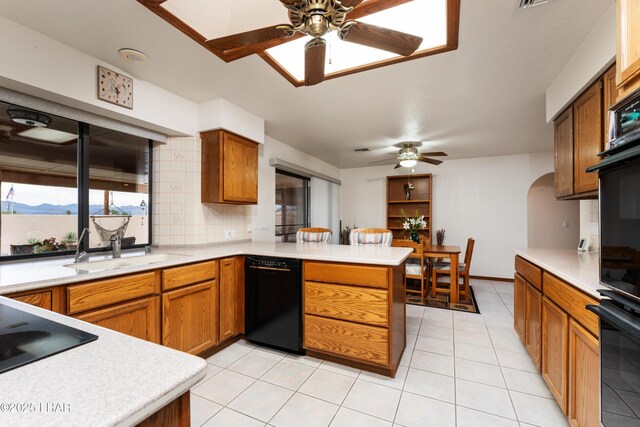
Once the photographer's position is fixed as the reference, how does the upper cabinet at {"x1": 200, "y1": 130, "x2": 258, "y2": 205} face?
facing the viewer and to the right of the viewer

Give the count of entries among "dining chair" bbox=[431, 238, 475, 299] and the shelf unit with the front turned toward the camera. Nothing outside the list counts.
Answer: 1

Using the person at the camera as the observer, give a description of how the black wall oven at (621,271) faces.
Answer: facing the viewer and to the left of the viewer

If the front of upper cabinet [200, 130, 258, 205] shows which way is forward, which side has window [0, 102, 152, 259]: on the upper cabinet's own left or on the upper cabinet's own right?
on the upper cabinet's own right

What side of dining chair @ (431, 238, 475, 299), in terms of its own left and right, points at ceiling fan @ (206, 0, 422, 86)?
left

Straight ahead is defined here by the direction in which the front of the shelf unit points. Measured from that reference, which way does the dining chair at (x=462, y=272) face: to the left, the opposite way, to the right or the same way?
to the right

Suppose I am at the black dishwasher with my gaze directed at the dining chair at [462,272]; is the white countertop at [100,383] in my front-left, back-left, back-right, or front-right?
back-right

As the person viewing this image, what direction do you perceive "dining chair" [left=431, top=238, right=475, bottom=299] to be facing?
facing to the left of the viewer

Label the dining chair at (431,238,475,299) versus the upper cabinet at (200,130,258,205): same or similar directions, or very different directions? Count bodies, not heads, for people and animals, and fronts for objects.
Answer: very different directions

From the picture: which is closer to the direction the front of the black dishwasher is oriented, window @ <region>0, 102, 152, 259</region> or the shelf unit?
the window

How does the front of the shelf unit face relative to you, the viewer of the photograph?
facing the viewer

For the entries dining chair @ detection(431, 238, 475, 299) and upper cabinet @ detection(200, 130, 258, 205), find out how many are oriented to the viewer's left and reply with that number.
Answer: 1
